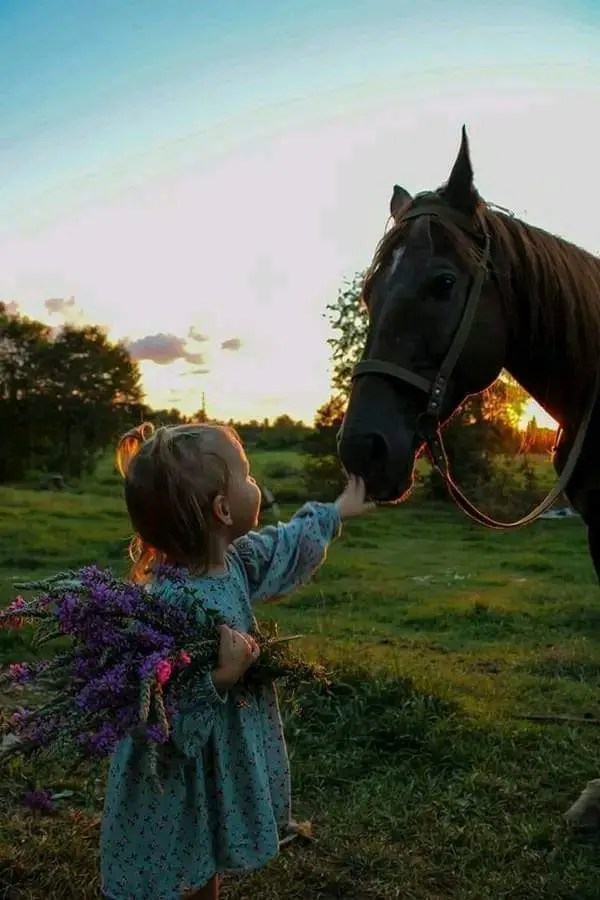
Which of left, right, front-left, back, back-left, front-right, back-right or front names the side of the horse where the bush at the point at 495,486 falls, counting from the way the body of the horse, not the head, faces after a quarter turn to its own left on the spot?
back-left

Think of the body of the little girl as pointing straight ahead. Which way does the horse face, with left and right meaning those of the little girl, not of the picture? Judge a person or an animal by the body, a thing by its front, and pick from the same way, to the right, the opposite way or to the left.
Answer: the opposite way

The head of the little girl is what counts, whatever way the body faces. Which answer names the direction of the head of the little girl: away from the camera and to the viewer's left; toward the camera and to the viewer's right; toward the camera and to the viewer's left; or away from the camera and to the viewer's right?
away from the camera and to the viewer's right

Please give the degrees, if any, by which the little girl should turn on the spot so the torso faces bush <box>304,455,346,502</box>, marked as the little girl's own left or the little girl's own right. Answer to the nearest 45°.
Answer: approximately 45° to the little girl's own left

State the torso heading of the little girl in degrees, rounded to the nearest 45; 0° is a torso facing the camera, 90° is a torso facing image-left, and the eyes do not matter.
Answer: approximately 225°

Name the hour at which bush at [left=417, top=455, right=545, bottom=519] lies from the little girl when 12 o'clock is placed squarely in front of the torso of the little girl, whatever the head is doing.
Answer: The bush is roughly at 11 o'clock from the little girl.

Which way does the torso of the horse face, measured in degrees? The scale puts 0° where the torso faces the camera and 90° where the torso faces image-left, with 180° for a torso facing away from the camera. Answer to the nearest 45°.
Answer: approximately 45°
